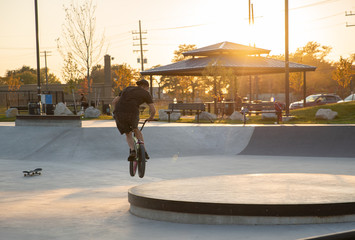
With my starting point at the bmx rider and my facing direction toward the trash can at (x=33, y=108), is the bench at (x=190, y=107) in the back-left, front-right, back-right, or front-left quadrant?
front-right

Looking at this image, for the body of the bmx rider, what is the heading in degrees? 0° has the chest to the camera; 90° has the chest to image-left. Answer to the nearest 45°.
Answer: approximately 225°

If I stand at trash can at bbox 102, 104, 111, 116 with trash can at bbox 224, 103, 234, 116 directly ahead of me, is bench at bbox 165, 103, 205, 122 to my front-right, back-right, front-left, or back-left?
front-right

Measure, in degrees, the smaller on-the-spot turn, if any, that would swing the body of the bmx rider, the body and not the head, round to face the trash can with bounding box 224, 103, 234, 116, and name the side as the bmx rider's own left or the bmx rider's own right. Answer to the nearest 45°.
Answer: approximately 45° to the bmx rider's own left

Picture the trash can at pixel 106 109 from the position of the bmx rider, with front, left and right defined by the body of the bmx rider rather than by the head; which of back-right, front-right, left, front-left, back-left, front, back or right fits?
front-left

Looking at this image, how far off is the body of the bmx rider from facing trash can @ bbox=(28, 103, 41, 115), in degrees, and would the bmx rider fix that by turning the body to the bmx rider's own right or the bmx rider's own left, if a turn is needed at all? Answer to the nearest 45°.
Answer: approximately 45° to the bmx rider's own left

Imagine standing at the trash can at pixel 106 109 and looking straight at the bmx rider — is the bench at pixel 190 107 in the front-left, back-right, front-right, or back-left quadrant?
front-left

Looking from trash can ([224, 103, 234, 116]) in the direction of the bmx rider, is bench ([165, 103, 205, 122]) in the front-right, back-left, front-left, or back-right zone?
front-right
